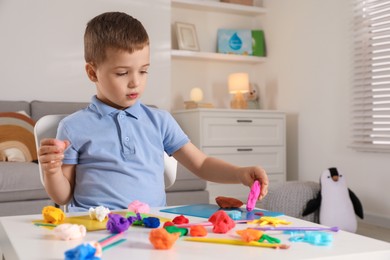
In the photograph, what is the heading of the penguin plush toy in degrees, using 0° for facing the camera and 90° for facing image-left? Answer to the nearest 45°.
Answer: approximately 0°

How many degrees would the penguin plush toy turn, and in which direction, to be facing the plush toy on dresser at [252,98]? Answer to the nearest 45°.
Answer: approximately 135° to its right

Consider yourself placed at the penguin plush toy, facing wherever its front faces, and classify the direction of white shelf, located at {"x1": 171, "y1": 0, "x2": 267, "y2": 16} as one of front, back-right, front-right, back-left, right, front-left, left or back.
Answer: back-right

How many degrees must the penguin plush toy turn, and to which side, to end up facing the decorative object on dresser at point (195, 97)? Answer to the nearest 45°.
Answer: approximately 135° to its right

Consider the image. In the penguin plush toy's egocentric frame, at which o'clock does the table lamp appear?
The table lamp is roughly at 5 o'clock from the penguin plush toy.

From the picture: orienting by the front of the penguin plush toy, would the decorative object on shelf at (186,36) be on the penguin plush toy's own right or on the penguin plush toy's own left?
on the penguin plush toy's own right

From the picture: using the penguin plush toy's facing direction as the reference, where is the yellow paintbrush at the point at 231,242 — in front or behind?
in front

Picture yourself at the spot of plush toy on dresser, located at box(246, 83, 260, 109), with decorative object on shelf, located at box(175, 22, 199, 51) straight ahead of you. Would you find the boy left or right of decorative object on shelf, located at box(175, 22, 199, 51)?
left

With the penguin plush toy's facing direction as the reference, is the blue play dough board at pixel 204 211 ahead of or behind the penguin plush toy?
ahead

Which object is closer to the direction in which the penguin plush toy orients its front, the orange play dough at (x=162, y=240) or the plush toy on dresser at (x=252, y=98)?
the orange play dough
